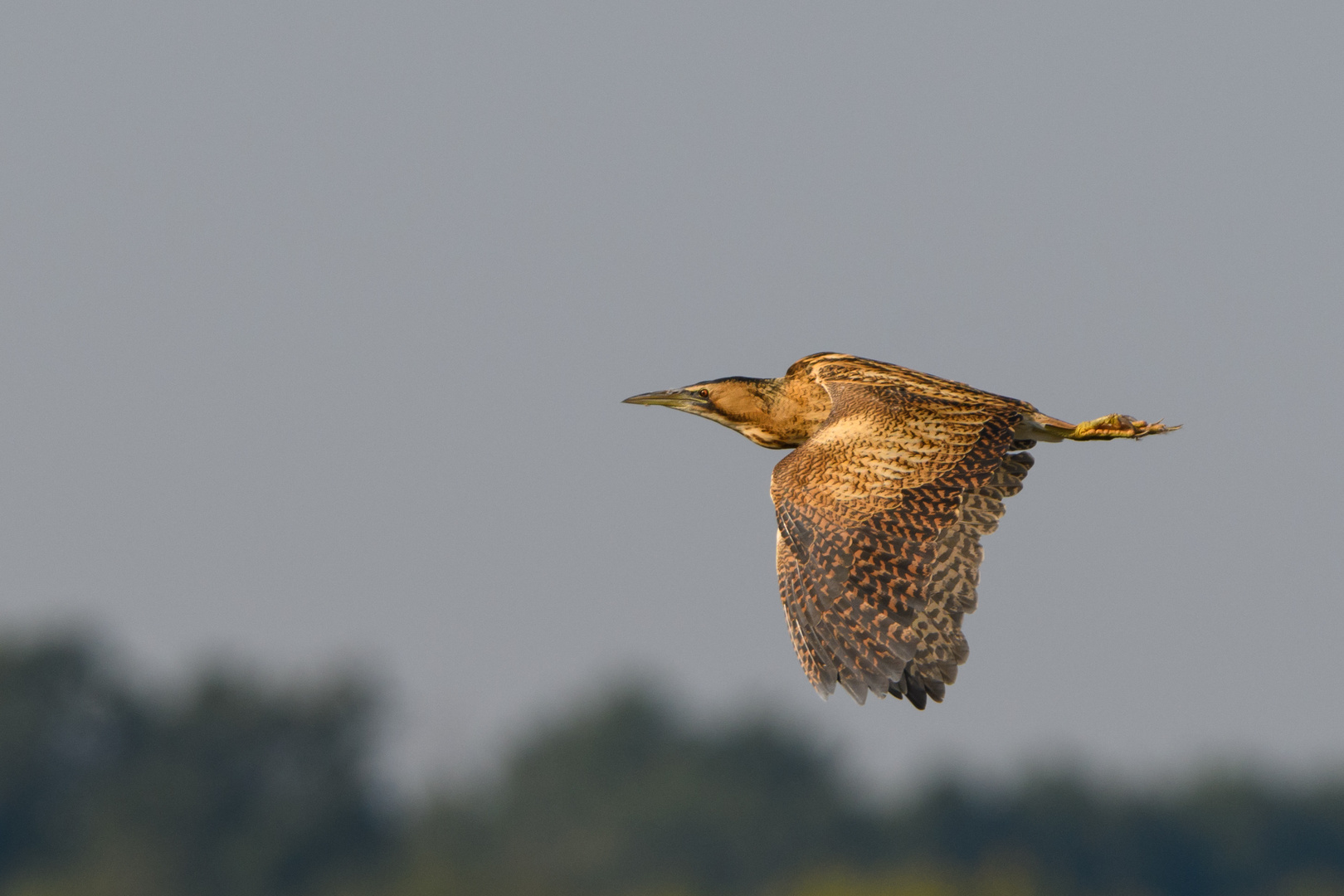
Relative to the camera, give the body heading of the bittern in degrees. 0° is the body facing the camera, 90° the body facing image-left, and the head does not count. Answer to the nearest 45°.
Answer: approximately 90°
